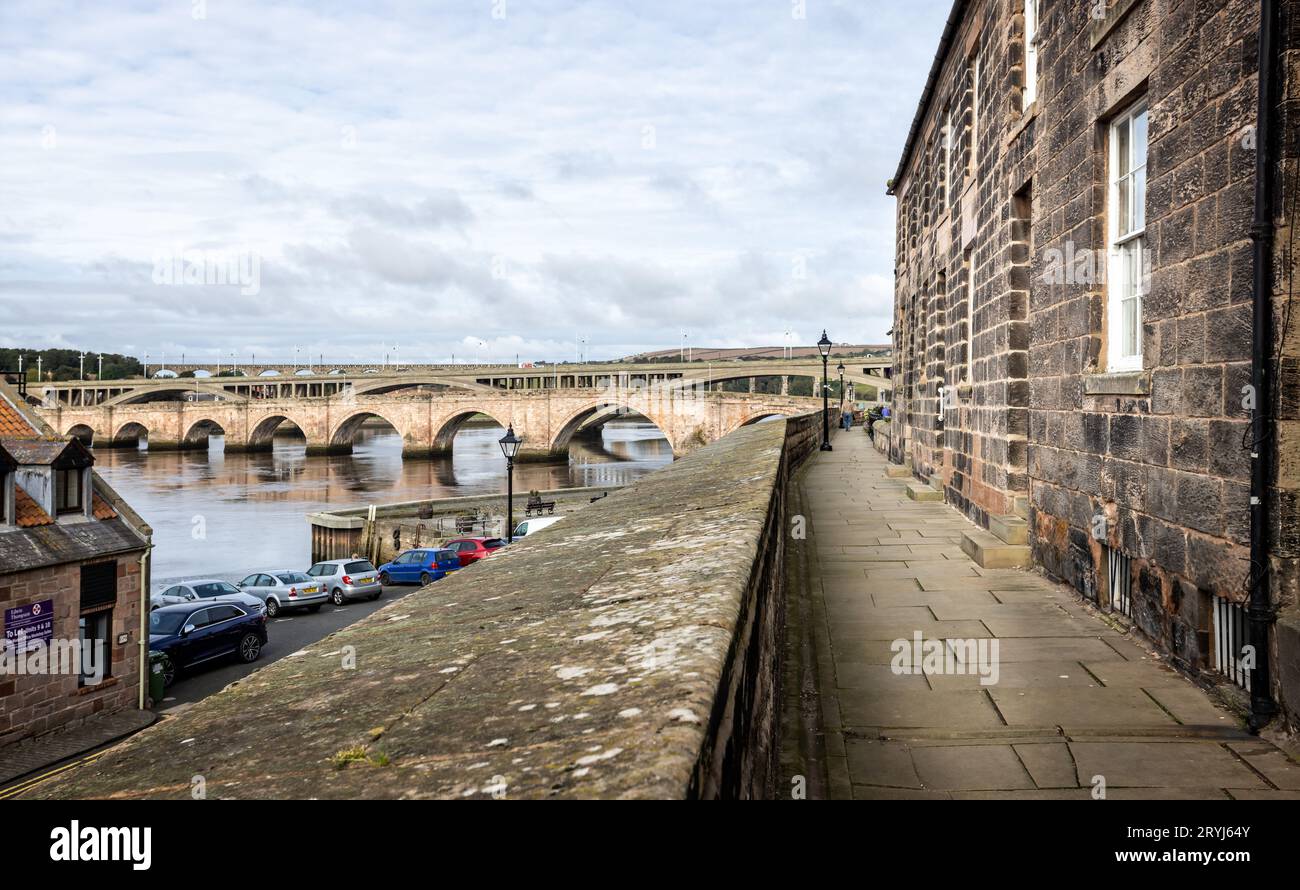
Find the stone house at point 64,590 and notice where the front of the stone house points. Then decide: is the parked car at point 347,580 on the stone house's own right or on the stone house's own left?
on the stone house's own left

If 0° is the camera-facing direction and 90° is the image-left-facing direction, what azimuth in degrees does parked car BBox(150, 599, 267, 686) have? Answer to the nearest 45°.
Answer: approximately 45°

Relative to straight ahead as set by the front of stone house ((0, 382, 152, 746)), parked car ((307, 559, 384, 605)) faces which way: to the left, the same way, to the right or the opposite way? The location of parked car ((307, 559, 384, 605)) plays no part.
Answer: the opposite way

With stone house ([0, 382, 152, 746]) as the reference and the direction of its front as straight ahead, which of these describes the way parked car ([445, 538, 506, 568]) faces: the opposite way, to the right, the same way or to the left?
the opposite way

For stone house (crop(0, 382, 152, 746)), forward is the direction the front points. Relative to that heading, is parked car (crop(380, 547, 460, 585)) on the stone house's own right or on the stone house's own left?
on the stone house's own left

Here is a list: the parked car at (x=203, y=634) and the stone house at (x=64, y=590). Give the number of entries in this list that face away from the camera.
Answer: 0

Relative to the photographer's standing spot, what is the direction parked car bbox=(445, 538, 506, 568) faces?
facing away from the viewer and to the left of the viewer

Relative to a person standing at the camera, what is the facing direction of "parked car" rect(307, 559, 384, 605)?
facing away from the viewer and to the left of the viewer

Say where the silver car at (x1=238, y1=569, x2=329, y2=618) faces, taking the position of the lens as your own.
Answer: facing away from the viewer and to the left of the viewer

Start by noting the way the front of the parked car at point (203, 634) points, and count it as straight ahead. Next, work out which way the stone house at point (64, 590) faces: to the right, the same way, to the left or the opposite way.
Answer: to the left

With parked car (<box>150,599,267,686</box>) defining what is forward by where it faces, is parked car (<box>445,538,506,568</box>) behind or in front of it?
behind

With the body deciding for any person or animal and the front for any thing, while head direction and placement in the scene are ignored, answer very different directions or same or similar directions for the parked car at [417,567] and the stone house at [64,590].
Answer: very different directions

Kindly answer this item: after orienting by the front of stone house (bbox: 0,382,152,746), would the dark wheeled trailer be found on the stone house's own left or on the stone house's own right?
on the stone house's own left
